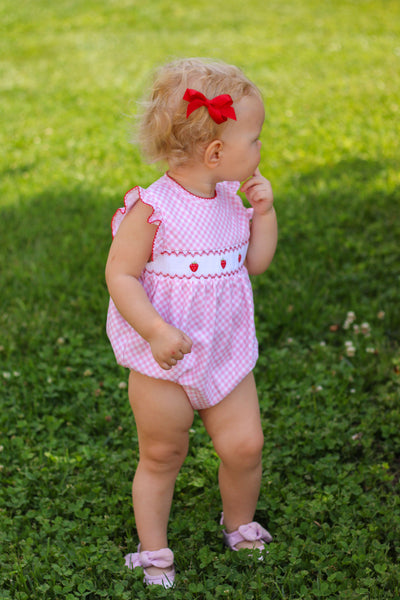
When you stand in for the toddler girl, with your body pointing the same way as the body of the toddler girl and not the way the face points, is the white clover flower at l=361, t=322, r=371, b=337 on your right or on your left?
on your left

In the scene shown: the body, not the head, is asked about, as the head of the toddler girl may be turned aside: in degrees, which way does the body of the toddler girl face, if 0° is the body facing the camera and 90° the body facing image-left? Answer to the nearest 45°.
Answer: approximately 315°

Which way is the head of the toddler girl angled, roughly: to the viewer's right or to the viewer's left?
to the viewer's right

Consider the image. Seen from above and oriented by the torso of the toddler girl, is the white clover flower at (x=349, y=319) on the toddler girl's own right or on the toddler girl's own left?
on the toddler girl's own left

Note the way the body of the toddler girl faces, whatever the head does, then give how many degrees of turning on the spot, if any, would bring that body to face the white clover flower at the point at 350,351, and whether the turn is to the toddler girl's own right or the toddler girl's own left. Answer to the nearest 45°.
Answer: approximately 90° to the toddler girl's own left
